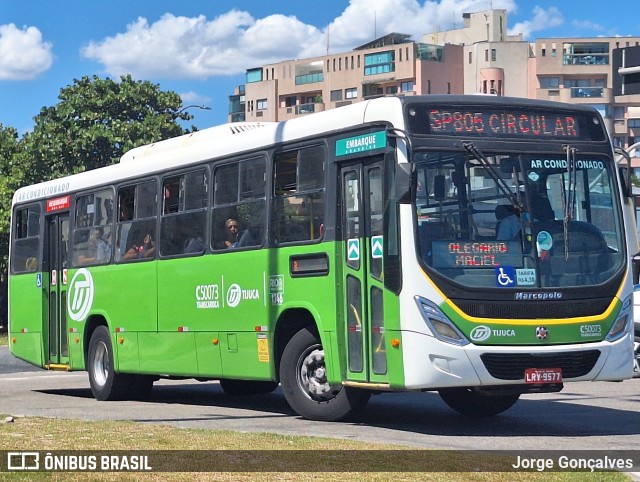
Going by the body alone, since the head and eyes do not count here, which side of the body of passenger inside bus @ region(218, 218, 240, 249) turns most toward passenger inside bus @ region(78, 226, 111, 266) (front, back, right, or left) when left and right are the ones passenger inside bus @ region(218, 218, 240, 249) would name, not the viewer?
back

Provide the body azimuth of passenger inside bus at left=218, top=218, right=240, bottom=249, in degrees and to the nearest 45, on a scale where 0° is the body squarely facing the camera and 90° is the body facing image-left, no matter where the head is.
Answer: approximately 315°

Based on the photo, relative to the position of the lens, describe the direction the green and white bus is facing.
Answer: facing the viewer and to the right of the viewer

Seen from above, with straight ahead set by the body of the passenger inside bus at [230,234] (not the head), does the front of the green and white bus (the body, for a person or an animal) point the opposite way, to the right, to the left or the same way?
the same way

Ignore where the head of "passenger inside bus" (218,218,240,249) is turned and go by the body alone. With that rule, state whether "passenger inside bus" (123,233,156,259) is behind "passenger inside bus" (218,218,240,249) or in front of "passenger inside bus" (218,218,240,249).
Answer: behind
